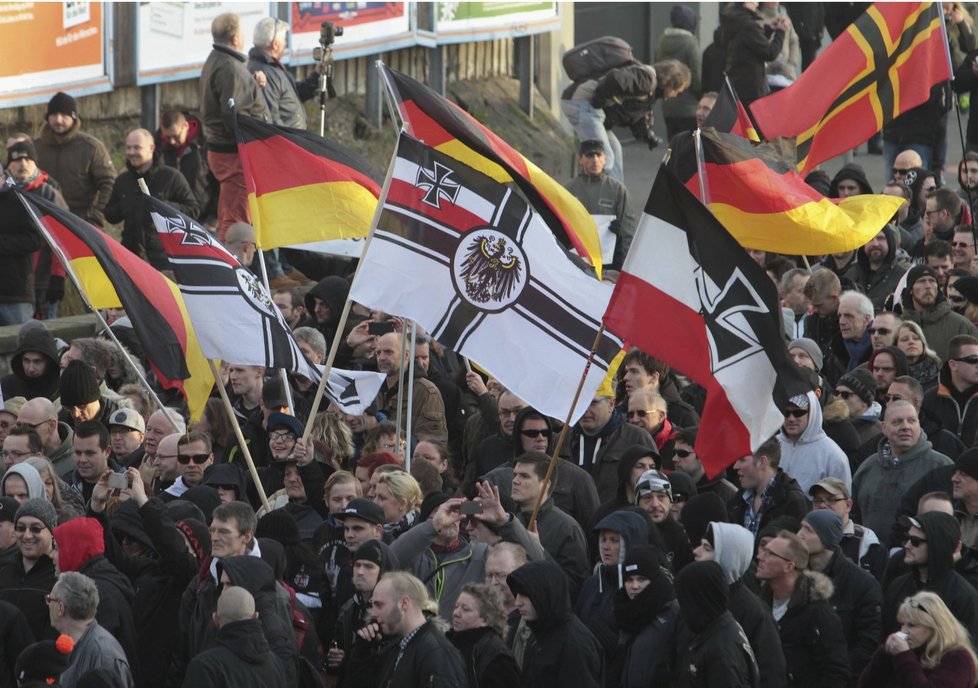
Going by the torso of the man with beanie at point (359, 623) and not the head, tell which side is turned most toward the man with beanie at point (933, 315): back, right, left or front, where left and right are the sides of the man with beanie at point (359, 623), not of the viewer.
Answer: back

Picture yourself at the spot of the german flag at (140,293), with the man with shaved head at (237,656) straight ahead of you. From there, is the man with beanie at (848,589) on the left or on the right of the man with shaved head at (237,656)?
left

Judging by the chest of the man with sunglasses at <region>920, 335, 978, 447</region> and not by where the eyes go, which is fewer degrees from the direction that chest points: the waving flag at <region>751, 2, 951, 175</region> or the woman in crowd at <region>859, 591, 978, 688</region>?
the woman in crowd

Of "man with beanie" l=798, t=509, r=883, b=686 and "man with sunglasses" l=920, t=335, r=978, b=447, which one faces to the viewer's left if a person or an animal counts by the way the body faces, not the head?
"man with beanie" l=798, t=509, r=883, b=686

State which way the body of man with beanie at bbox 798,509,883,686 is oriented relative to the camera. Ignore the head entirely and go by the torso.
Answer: to the viewer's left

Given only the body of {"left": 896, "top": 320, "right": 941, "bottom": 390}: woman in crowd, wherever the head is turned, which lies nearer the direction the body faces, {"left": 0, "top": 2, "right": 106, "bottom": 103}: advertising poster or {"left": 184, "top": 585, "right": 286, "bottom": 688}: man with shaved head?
the man with shaved head

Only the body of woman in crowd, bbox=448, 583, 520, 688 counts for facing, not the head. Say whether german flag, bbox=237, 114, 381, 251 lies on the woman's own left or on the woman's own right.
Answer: on the woman's own right

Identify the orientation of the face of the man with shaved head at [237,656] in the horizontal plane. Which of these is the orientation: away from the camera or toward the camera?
away from the camera

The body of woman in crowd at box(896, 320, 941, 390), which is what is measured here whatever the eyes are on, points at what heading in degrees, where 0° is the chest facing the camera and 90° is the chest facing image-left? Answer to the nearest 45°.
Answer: approximately 45°

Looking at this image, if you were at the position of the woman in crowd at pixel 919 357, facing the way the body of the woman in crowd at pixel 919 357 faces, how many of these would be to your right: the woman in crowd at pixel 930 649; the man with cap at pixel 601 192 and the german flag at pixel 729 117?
2
